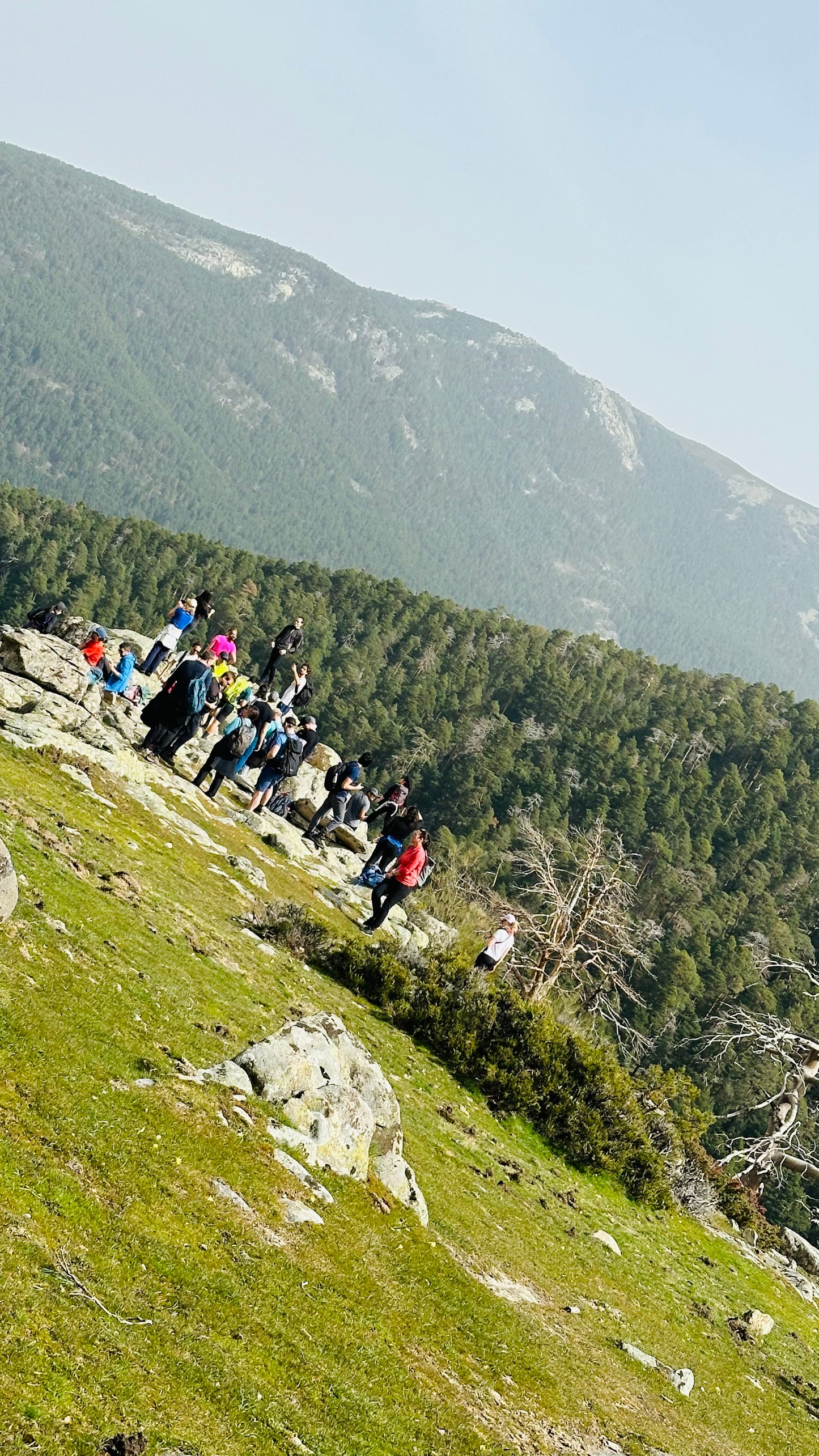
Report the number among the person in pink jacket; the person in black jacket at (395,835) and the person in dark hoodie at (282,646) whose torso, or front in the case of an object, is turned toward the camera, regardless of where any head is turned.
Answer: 1

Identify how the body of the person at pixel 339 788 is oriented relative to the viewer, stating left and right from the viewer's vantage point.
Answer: facing away from the viewer and to the right of the viewer

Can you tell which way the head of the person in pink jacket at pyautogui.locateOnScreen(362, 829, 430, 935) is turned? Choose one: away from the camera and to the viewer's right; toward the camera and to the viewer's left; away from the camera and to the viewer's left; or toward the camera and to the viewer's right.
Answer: toward the camera and to the viewer's left

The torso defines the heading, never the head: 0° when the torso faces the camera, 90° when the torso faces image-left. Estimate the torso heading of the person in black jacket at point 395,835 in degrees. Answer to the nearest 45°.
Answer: approximately 180°

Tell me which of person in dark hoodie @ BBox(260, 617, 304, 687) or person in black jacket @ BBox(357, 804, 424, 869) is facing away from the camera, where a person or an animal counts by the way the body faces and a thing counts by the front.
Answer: the person in black jacket

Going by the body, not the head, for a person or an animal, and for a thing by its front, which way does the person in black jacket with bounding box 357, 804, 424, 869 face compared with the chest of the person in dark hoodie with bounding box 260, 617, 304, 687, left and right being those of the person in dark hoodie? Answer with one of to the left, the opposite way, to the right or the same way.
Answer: the opposite way

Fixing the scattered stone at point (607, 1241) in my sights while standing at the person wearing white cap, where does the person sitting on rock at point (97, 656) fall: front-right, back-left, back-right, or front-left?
back-right
